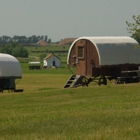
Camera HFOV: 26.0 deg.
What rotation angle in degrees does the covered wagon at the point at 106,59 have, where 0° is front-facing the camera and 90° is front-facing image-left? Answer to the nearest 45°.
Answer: approximately 45°
